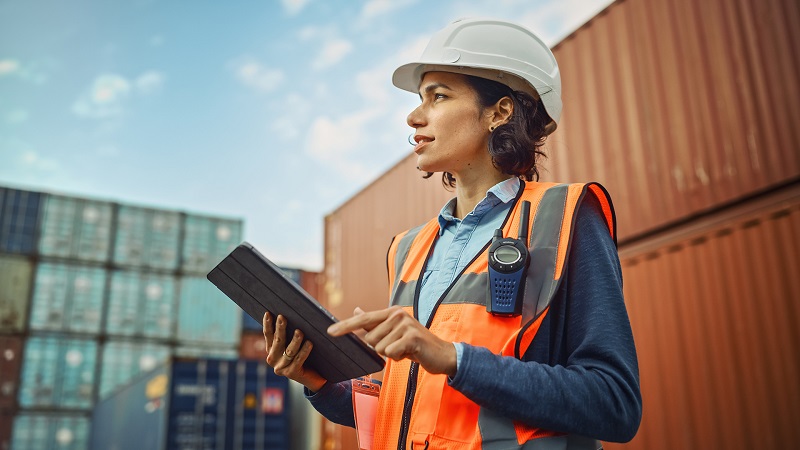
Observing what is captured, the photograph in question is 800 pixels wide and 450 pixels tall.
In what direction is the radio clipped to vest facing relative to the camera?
toward the camera

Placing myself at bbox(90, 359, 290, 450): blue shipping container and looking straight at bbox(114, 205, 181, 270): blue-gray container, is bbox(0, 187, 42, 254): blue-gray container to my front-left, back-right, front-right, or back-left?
front-left

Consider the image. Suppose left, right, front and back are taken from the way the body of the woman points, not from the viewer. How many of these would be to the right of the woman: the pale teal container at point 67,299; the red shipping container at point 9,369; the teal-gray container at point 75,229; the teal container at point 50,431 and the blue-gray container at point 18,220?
5

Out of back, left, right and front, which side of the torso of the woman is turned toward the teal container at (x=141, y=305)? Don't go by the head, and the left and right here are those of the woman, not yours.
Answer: right

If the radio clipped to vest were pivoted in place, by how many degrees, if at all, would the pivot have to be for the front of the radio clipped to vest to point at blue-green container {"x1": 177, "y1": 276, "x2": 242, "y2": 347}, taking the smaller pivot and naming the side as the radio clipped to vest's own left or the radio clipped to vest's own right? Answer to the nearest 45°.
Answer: approximately 135° to the radio clipped to vest's own right

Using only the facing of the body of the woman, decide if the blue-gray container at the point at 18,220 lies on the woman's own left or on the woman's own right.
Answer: on the woman's own right

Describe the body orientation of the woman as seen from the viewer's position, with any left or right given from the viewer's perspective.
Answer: facing the viewer and to the left of the viewer

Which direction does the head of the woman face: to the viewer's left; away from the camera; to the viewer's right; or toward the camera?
to the viewer's left

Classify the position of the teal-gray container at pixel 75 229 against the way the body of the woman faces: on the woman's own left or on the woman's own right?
on the woman's own right

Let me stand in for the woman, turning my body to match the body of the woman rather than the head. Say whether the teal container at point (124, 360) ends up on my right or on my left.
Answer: on my right

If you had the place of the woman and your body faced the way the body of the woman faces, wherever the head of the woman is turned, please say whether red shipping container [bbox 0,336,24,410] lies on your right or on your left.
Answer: on your right
